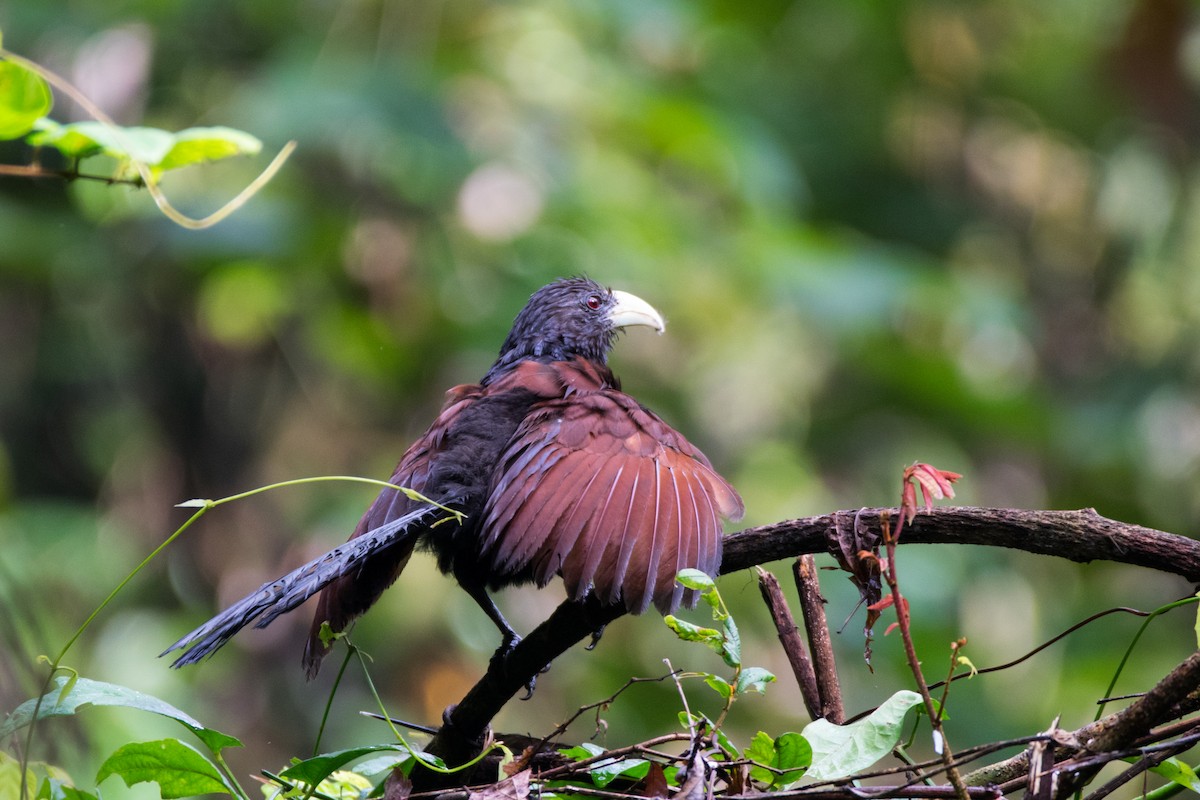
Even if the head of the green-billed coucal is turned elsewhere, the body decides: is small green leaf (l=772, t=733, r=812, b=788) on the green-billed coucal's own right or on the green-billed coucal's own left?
on the green-billed coucal's own right

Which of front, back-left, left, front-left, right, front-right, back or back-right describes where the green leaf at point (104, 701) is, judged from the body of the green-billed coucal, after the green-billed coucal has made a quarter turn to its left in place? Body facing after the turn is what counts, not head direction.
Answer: left

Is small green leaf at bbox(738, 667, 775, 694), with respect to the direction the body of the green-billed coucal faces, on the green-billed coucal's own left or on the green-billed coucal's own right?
on the green-billed coucal's own right

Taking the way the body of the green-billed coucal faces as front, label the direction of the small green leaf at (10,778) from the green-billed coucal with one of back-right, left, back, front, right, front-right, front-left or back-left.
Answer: back

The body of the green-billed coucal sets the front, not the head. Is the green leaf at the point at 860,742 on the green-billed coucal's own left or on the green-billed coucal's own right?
on the green-billed coucal's own right

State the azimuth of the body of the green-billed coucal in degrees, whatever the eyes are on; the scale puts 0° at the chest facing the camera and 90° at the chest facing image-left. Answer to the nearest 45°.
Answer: approximately 225°
